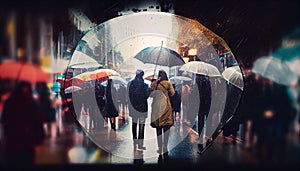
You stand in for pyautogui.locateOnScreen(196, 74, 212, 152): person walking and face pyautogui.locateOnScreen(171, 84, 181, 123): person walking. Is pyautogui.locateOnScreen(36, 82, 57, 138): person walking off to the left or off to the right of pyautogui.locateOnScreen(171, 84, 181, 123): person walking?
left

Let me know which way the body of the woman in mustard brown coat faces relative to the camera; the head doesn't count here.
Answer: away from the camera

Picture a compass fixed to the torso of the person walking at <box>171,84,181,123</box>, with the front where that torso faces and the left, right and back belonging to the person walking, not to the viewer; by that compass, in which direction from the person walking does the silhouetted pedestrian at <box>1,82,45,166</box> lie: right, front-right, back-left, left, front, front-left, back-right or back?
back-left

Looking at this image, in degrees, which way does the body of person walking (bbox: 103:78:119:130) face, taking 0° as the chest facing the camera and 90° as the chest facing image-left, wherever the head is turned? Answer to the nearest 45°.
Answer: approximately 180°

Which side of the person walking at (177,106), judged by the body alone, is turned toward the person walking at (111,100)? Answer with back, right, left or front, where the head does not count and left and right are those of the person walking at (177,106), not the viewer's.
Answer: left

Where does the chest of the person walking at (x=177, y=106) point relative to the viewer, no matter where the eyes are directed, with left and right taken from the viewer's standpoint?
facing away from the viewer

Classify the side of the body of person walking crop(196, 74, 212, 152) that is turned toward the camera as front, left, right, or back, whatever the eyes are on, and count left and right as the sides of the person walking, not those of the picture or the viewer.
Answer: back
